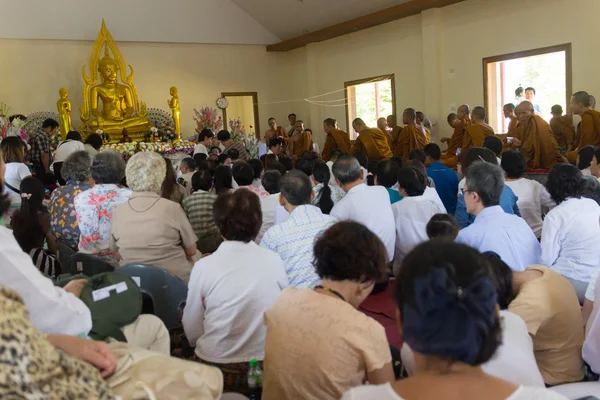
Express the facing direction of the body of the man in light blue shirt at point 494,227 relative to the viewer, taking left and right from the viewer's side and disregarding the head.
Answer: facing away from the viewer and to the left of the viewer

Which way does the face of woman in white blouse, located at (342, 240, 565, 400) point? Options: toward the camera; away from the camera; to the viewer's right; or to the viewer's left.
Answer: away from the camera

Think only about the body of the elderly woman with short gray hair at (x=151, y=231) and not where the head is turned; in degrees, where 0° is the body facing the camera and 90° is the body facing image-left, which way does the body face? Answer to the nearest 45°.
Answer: approximately 180°

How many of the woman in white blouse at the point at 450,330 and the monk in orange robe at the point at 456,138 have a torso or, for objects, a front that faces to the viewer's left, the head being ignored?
1

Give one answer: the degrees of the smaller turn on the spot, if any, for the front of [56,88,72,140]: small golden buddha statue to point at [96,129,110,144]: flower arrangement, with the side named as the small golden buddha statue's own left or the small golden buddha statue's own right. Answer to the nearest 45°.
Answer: approximately 45° to the small golden buddha statue's own left

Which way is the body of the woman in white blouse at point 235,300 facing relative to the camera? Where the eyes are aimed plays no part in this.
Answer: away from the camera

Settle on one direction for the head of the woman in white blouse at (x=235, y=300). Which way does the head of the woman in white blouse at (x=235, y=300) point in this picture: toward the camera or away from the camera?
away from the camera

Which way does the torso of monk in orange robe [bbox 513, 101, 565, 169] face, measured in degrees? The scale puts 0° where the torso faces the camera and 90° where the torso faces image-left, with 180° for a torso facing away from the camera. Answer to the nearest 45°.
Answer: approximately 45°

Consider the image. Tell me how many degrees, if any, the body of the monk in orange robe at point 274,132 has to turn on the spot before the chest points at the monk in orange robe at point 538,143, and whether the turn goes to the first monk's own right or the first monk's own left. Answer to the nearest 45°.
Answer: approximately 90° to the first monk's own left

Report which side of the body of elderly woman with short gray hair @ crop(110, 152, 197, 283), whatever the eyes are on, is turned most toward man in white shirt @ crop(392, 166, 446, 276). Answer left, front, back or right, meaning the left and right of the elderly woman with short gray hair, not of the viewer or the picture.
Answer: right

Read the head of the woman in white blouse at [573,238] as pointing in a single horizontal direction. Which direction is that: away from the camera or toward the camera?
away from the camera
